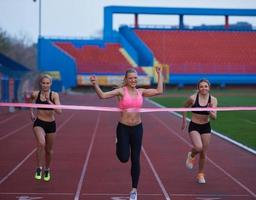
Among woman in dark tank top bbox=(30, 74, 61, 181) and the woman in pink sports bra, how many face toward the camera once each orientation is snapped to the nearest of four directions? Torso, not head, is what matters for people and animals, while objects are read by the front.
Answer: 2

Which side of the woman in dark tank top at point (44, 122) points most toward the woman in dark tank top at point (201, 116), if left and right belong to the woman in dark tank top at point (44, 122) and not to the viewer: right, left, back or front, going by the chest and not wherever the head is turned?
left

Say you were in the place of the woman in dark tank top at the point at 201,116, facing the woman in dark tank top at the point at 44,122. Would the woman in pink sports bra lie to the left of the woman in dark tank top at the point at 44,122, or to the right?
left

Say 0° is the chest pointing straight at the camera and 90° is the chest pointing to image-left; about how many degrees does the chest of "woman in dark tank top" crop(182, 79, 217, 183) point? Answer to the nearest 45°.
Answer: approximately 0°

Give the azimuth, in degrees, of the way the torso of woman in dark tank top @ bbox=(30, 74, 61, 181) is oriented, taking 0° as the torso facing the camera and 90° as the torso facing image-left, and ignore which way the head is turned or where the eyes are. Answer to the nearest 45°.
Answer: approximately 0°

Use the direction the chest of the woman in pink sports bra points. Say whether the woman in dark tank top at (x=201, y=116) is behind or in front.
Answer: behind

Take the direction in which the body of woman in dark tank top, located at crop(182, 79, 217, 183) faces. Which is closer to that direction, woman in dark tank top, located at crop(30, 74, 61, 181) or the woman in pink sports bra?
the woman in pink sports bra

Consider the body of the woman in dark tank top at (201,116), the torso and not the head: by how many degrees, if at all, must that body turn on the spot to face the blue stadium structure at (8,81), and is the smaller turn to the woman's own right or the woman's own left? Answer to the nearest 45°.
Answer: approximately 135° to the woman's own right

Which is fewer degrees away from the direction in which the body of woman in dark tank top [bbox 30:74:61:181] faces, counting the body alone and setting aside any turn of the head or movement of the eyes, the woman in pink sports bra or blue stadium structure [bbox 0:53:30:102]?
the woman in pink sports bra

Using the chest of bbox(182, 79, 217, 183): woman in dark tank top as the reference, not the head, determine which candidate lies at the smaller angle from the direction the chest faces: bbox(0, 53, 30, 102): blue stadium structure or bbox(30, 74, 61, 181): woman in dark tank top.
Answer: the woman in dark tank top

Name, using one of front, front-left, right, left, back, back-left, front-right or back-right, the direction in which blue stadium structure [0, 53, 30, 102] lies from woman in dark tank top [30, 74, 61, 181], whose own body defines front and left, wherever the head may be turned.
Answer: back

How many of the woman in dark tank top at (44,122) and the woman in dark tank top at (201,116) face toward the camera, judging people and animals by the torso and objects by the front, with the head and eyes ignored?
2

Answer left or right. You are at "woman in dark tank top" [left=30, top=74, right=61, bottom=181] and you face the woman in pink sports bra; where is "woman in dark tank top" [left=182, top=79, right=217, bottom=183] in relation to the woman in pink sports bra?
left
